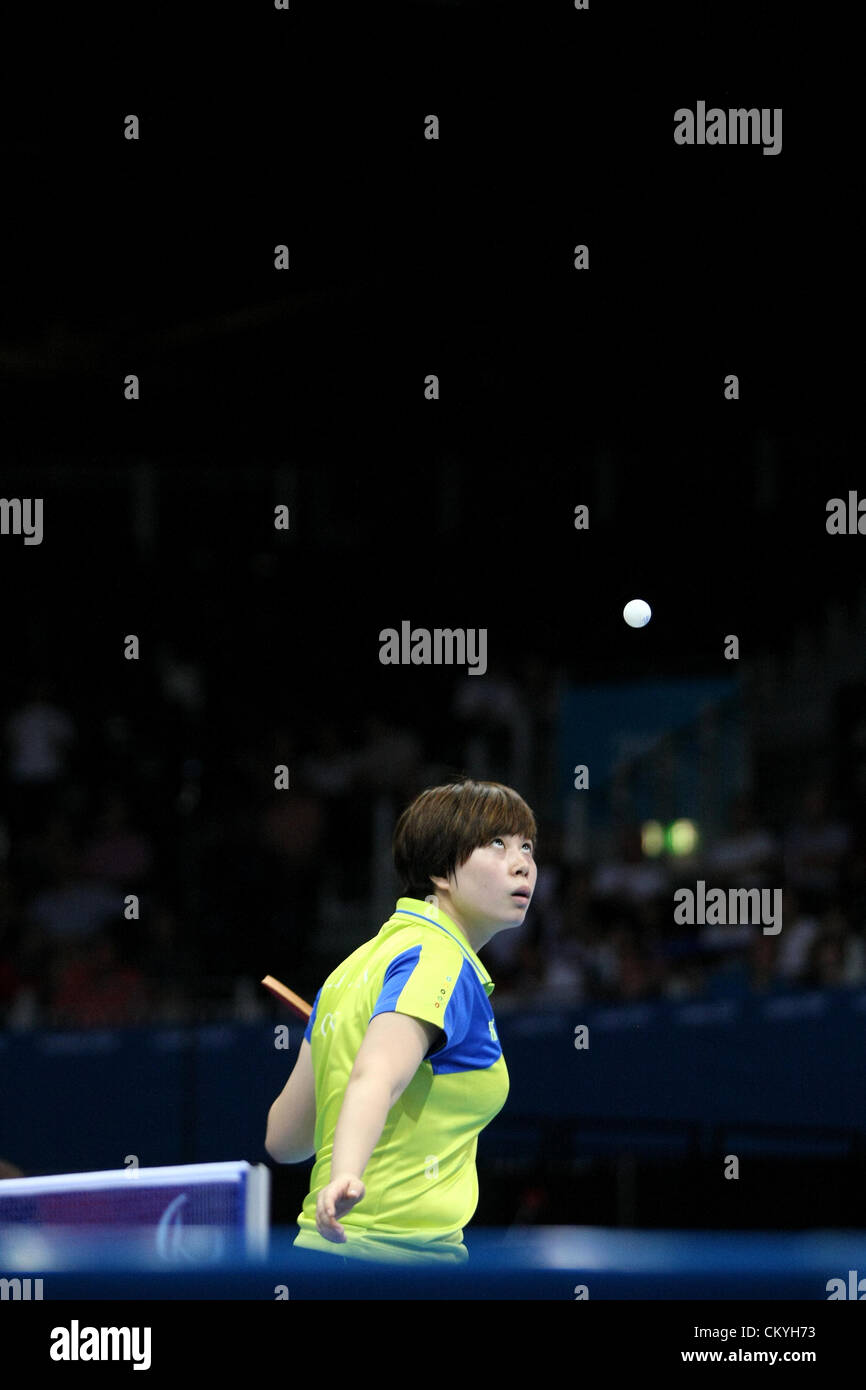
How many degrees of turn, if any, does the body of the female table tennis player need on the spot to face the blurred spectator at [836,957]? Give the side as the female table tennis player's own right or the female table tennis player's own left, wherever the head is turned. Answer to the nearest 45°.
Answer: approximately 90° to the female table tennis player's own left

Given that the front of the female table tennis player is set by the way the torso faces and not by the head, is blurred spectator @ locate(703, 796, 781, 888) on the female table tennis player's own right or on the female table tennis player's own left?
on the female table tennis player's own left

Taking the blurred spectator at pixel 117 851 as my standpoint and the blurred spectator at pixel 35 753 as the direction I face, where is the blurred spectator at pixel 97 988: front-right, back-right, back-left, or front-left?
back-left

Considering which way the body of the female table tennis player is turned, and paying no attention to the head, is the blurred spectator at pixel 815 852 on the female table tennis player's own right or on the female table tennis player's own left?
on the female table tennis player's own left

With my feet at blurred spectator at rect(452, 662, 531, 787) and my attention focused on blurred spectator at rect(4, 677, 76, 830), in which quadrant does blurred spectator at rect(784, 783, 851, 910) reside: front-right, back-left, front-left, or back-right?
back-left

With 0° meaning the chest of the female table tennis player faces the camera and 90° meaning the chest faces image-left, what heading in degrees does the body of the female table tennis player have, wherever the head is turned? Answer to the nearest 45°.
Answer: approximately 270°

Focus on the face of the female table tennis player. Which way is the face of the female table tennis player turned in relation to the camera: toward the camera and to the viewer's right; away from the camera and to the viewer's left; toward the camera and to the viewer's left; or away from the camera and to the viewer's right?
toward the camera and to the viewer's right

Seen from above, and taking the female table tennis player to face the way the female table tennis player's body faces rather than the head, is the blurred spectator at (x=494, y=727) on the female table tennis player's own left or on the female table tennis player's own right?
on the female table tennis player's own left
